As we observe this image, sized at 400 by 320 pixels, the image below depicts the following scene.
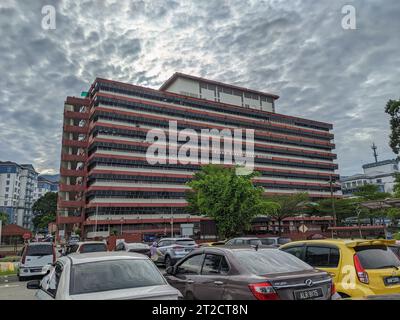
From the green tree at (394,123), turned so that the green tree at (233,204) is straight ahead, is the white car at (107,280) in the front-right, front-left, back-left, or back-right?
front-left

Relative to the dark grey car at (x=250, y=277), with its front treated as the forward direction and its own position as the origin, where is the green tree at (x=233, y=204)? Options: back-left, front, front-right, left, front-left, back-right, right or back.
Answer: front-right

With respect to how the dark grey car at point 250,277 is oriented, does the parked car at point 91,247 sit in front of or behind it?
in front

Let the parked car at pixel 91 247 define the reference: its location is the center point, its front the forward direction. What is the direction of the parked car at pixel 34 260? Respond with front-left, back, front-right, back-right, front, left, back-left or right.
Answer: front-left

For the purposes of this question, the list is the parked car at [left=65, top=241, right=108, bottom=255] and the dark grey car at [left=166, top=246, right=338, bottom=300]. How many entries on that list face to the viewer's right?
0

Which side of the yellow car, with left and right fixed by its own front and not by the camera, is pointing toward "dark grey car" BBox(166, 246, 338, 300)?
left

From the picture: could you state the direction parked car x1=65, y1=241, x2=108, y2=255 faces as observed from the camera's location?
facing away from the viewer and to the left of the viewer

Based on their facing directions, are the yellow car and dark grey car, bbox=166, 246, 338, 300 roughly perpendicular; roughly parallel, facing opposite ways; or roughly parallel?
roughly parallel

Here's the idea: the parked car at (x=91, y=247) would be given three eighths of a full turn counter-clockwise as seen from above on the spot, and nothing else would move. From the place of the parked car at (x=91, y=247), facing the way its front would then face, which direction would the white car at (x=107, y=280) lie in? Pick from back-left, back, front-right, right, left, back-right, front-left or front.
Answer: front

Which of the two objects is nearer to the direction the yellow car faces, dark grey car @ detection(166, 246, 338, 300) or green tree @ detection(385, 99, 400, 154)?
the green tree

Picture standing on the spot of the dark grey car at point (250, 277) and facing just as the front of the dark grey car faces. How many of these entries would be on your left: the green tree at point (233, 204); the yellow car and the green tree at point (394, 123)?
0

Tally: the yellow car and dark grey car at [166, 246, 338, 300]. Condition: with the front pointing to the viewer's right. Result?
0

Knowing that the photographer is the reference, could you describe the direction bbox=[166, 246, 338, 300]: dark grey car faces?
facing away from the viewer and to the left of the viewer

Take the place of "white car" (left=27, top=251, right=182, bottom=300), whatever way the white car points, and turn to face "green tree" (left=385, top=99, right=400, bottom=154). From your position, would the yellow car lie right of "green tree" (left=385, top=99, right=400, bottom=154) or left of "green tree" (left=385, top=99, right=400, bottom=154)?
right

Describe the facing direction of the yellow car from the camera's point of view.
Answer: facing away from the viewer and to the left of the viewer
